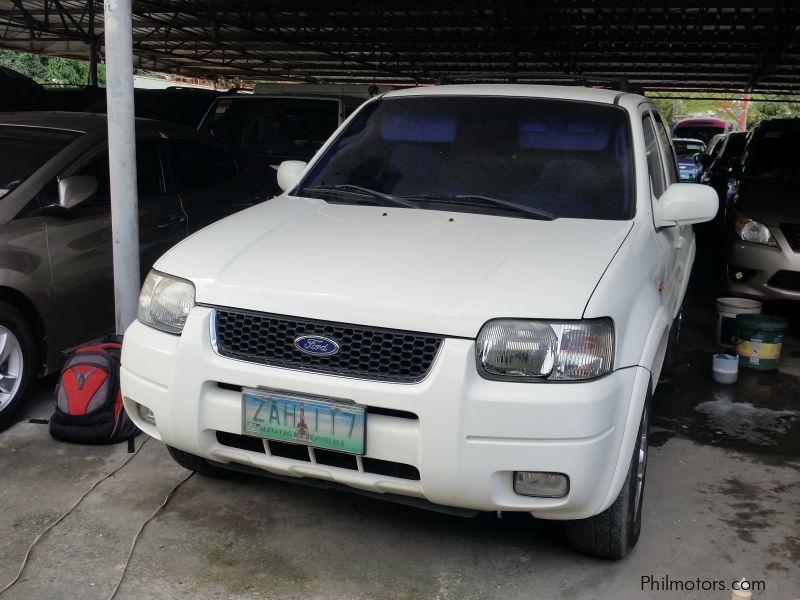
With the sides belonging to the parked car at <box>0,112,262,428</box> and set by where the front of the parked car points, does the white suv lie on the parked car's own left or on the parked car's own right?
on the parked car's own left

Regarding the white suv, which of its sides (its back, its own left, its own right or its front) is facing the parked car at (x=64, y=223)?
right

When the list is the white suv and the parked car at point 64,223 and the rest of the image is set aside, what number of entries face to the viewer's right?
0

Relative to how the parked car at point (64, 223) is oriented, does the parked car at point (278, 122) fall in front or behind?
behind

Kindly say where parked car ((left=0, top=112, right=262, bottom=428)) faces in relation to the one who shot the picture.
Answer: facing the viewer and to the left of the viewer

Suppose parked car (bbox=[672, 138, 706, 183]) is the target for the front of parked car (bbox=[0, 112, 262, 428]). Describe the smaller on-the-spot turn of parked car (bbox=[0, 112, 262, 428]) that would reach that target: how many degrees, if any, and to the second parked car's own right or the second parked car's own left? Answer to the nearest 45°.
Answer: approximately 180°

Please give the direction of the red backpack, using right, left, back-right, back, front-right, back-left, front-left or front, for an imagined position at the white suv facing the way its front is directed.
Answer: right

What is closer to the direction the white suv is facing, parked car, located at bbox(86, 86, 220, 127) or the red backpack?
the red backpack

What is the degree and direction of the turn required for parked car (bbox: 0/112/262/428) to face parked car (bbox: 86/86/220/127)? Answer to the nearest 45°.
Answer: approximately 135° to its right
